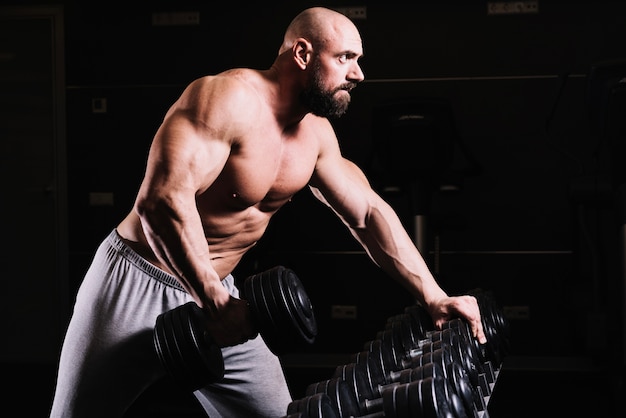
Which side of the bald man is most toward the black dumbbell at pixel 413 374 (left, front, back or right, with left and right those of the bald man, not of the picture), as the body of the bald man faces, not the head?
front

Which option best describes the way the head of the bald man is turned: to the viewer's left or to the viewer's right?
to the viewer's right

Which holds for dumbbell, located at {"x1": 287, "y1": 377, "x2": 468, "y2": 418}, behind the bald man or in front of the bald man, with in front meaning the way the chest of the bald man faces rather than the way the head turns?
in front

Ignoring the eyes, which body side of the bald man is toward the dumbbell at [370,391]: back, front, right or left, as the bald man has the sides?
front

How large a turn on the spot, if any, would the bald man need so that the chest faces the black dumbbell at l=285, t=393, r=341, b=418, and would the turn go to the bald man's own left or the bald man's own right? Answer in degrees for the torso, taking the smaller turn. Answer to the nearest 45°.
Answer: approximately 45° to the bald man's own right

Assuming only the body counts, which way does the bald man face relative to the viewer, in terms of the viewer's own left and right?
facing the viewer and to the right of the viewer
